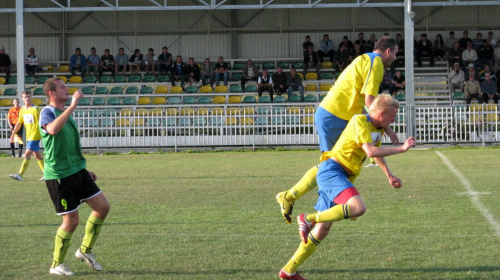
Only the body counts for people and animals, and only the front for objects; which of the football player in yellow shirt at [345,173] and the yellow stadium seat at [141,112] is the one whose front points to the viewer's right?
the football player in yellow shirt

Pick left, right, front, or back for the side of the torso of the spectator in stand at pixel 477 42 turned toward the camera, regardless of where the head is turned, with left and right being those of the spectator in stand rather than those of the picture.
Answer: front

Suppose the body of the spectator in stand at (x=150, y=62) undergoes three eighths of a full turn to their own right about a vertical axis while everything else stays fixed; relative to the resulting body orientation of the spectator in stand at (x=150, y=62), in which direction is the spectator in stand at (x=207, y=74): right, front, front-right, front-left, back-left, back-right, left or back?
back

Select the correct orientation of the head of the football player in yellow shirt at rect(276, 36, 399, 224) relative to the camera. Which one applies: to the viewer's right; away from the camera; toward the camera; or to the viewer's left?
to the viewer's right

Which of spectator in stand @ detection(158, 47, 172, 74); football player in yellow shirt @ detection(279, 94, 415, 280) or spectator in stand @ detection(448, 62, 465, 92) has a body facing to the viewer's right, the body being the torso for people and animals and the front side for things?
the football player in yellow shirt

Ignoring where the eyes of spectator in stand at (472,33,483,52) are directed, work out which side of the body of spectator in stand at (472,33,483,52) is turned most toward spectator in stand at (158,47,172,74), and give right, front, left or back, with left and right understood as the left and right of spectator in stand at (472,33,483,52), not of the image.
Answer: right

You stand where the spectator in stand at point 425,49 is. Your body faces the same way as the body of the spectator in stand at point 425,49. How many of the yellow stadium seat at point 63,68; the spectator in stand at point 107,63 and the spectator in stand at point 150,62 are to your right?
3

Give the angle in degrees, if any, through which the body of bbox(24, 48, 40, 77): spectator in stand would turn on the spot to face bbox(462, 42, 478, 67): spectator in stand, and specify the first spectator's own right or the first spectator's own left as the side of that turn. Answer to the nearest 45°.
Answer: approximately 45° to the first spectator's own left

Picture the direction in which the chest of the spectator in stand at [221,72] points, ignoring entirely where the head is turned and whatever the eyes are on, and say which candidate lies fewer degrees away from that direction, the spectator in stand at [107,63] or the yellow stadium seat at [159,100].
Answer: the yellow stadium seat

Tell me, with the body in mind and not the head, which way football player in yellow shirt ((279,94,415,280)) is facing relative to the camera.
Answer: to the viewer's right

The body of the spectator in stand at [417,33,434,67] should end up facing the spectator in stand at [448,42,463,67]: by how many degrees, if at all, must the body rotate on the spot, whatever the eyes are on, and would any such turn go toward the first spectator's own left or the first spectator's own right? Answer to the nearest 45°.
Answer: approximately 45° to the first spectator's own left

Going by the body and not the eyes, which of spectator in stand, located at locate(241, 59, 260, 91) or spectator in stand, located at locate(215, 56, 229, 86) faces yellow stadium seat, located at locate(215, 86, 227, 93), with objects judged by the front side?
spectator in stand, located at locate(215, 56, 229, 86)

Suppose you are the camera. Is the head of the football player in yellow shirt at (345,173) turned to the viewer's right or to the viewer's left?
to the viewer's right
